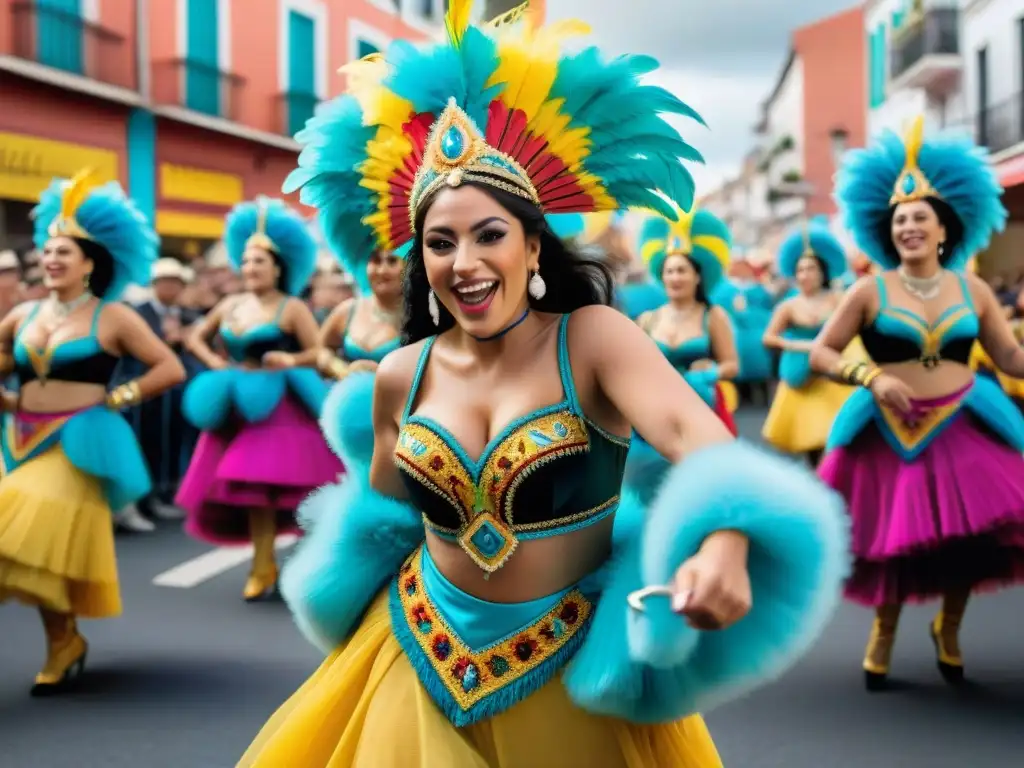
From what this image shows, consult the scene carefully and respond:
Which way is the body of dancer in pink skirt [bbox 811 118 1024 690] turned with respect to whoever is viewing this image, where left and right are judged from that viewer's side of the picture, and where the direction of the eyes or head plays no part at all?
facing the viewer

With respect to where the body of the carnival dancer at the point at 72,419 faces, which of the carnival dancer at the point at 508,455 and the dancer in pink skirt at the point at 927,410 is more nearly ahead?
the carnival dancer

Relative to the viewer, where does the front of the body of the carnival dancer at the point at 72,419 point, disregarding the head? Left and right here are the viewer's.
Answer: facing the viewer and to the left of the viewer

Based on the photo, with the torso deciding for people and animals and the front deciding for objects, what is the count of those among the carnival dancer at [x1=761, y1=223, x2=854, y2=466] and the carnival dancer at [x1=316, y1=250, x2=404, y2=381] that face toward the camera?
2

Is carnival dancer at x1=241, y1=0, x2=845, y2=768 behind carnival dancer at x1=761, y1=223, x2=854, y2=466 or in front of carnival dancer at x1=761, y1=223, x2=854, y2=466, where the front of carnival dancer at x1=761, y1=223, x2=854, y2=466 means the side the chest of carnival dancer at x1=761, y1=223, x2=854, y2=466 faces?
in front

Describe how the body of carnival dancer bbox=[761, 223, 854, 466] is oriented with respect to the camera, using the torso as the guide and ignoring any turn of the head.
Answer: toward the camera

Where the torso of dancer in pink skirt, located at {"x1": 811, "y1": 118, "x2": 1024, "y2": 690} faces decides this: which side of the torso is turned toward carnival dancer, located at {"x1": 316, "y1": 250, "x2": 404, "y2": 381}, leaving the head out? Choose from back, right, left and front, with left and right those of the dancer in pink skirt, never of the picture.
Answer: right

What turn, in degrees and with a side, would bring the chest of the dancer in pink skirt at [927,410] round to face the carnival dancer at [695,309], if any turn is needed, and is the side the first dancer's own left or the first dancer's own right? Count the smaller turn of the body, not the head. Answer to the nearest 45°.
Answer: approximately 135° to the first dancer's own right

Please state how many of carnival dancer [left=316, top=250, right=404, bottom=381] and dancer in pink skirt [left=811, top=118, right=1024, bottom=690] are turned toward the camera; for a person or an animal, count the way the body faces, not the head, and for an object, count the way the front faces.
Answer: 2

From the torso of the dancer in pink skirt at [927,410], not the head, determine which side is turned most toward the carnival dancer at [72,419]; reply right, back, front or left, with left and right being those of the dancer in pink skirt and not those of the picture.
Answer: right

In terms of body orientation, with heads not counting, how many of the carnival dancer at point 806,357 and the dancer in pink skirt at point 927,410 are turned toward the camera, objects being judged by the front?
2

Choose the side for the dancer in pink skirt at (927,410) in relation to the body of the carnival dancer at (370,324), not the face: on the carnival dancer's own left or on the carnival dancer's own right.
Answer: on the carnival dancer's own left

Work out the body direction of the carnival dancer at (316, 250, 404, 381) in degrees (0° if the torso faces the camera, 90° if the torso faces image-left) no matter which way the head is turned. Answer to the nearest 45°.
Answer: approximately 0°

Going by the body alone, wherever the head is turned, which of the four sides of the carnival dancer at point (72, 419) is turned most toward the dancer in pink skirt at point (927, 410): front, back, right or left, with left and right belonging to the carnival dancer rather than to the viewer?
left
